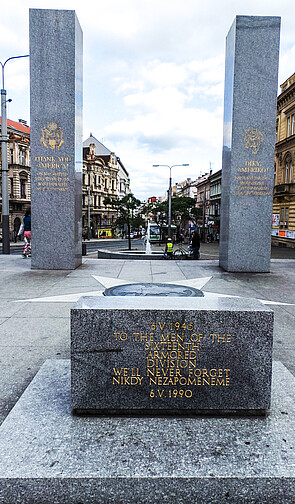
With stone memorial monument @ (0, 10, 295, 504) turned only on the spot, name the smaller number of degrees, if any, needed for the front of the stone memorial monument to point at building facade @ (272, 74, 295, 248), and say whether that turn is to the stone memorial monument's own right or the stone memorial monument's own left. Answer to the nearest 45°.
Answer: approximately 180°

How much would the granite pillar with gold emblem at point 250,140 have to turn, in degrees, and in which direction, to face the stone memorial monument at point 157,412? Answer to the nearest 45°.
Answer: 0° — it already faces it

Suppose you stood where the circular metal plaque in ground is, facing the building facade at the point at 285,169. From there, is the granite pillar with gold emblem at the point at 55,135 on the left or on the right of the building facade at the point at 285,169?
left

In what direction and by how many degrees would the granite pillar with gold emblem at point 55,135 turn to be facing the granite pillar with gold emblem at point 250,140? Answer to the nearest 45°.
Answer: approximately 90° to its left

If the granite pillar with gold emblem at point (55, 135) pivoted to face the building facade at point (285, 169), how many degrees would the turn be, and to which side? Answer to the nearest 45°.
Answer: approximately 135° to its left

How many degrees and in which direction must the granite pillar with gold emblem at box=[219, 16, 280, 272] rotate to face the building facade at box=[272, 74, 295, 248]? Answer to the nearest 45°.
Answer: approximately 180°

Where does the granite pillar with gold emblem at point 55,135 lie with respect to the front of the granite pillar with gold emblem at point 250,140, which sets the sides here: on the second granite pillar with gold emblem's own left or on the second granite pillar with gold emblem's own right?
on the second granite pillar with gold emblem's own right

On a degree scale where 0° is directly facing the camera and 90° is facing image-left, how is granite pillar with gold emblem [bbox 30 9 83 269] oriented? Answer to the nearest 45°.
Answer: approximately 0°
